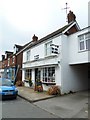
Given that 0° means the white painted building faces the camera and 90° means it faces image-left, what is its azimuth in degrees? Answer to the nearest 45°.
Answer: approximately 45°
